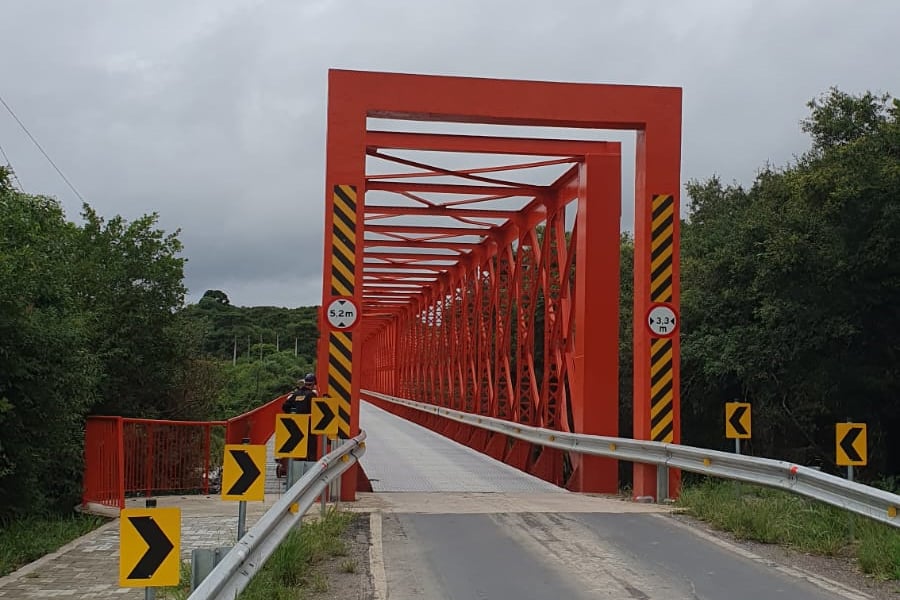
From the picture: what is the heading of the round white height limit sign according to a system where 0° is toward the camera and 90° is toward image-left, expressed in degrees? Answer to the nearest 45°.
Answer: approximately 0°

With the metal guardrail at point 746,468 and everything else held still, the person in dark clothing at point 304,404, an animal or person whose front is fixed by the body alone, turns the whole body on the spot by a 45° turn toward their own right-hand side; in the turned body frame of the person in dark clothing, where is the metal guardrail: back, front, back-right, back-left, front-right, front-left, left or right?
front-right

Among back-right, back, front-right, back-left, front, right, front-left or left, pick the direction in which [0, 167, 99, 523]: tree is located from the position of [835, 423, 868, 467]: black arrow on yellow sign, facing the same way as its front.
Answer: right

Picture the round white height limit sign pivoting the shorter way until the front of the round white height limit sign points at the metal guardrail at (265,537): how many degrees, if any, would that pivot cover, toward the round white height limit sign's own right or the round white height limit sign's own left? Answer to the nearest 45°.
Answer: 0° — it already faces it

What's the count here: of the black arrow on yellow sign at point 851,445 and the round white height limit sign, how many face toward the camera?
2

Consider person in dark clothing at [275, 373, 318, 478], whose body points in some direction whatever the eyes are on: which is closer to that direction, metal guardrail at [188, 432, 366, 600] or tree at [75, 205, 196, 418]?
the metal guardrail
